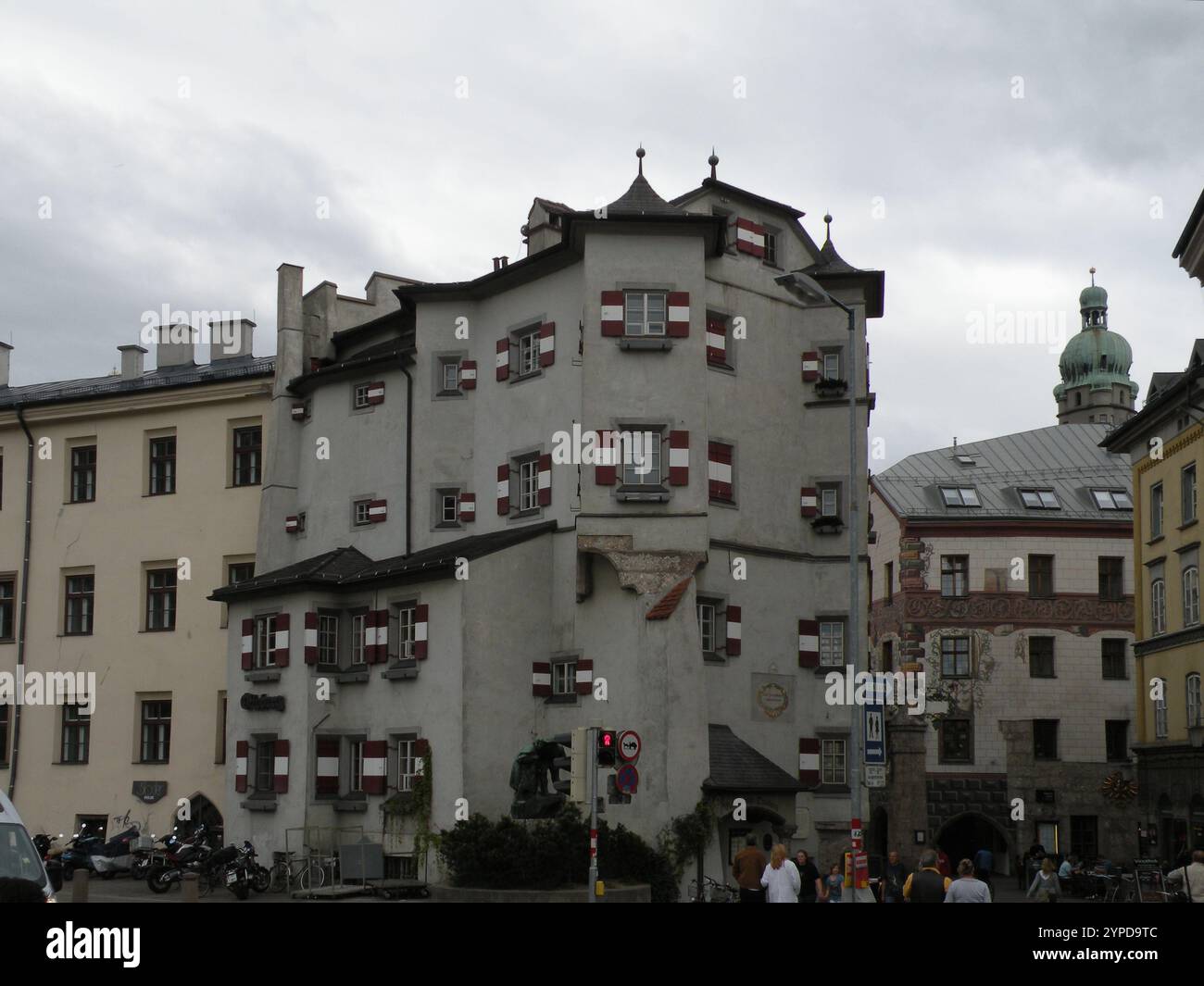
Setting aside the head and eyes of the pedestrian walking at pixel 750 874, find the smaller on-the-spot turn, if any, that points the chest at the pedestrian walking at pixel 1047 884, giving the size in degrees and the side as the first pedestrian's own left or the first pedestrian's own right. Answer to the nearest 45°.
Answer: approximately 45° to the first pedestrian's own right

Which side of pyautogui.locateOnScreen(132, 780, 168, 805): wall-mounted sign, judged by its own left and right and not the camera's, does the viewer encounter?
front

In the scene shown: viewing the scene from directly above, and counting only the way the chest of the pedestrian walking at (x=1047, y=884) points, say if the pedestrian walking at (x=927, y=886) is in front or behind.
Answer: behind

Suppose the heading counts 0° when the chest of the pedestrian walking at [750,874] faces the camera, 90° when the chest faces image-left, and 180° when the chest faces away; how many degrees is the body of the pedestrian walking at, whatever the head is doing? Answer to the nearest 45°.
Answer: approximately 180°

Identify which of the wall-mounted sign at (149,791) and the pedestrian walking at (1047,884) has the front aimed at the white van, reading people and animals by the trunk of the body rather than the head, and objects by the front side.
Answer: the wall-mounted sign

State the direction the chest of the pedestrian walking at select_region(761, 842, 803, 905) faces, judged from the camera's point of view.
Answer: away from the camera
